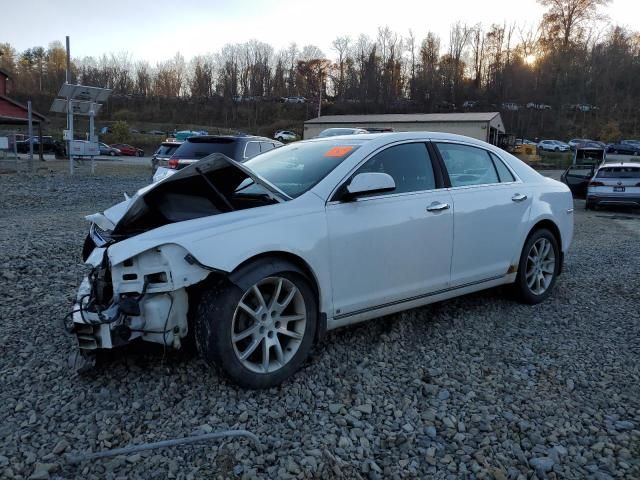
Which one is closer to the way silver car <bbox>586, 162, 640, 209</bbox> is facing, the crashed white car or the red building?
the red building

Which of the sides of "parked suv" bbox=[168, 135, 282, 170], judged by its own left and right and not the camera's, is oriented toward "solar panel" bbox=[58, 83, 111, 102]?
left

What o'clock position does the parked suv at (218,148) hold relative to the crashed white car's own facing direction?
The parked suv is roughly at 4 o'clock from the crashed white car.

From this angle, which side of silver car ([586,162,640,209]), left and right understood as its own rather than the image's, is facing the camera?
back

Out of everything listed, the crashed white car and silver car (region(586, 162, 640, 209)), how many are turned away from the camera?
1

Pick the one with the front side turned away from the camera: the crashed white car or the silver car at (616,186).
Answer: the silver car

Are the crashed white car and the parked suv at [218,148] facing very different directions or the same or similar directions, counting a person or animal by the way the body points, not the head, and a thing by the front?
very different directions

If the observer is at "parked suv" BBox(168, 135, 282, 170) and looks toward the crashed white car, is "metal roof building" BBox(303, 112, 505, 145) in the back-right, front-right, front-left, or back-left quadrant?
back-left

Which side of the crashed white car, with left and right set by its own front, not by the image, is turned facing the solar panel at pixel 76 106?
right

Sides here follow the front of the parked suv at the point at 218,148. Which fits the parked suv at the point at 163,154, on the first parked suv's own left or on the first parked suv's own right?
on the first parked suv's own left

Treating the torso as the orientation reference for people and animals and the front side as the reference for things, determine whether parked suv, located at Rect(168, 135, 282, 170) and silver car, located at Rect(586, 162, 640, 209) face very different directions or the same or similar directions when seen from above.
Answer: same or similar directions

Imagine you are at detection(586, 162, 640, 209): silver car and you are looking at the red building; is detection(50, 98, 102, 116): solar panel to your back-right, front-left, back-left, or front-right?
front-left
